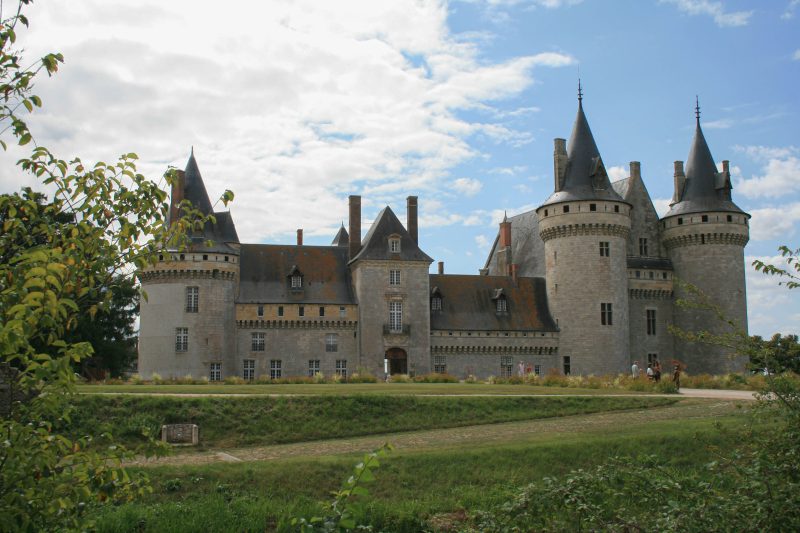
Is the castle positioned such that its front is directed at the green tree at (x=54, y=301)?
yes

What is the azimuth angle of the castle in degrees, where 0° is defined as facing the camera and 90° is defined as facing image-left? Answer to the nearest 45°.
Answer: approximately 0°

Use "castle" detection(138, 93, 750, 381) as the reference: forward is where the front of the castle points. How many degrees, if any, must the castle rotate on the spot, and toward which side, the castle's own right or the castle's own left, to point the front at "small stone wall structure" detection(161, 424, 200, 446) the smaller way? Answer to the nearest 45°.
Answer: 0° — it already faces it

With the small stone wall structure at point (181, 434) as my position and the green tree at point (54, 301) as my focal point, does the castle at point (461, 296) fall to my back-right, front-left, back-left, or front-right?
back-left
